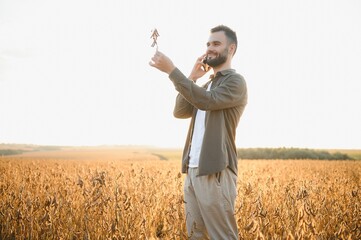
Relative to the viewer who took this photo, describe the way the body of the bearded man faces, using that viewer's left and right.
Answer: facing the viewer and to the left of the viewer
